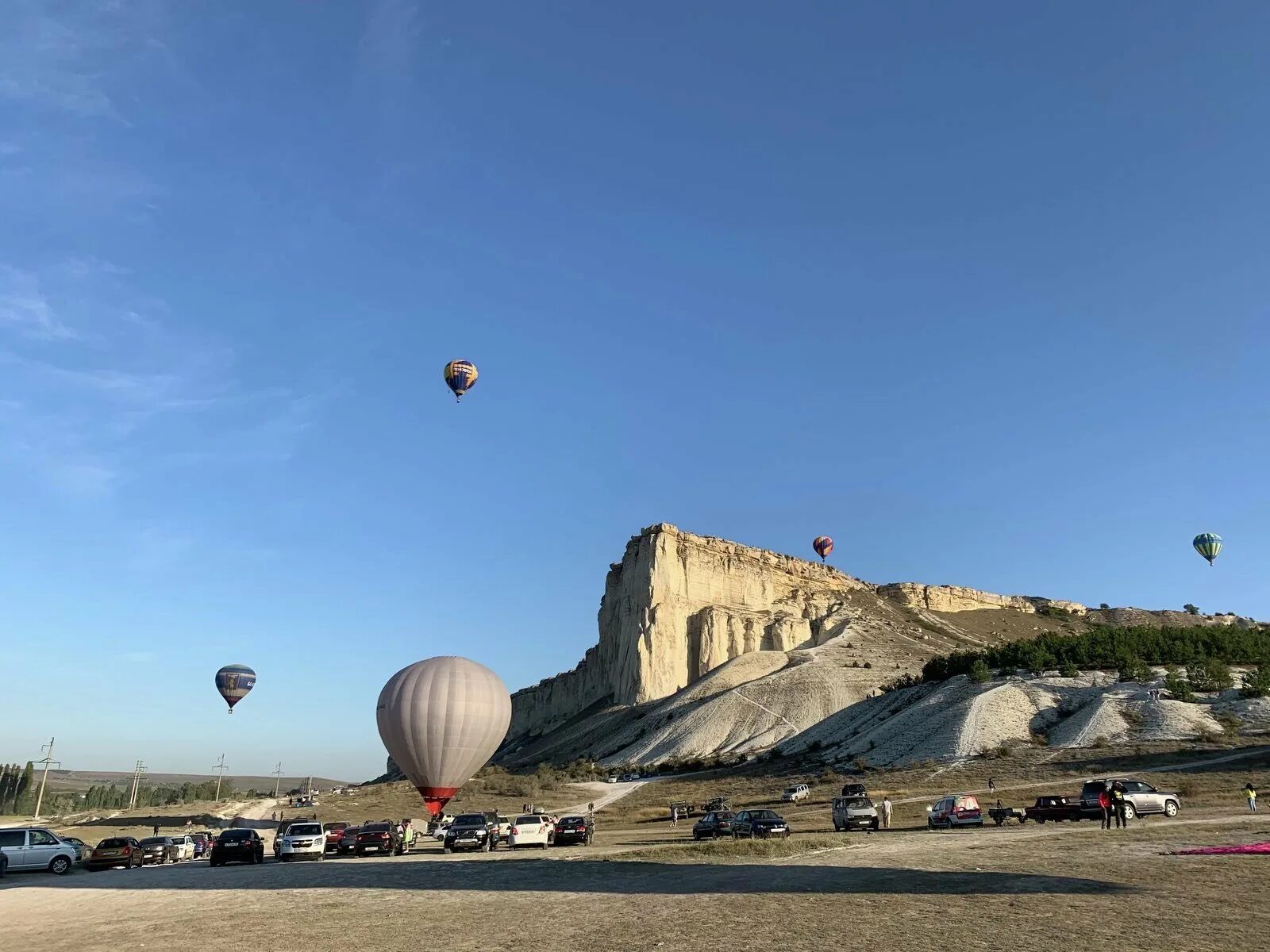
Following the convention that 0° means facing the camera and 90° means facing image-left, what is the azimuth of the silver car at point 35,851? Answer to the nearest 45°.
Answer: approximately 270°

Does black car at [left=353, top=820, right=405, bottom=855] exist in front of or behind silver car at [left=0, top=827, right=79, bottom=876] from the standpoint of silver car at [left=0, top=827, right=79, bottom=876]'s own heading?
in front

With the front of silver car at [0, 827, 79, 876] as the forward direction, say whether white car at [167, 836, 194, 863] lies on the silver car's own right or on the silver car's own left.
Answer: on the silver car's own left

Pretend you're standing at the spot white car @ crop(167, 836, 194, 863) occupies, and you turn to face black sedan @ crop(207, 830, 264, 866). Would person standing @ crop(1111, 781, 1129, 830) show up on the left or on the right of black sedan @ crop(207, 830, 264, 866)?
left

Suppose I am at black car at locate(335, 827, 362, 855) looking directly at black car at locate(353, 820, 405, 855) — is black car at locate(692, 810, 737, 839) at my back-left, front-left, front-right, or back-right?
front-left

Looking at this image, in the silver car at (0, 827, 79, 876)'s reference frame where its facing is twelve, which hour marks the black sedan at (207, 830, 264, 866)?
The black sedan is roughly at 12 o'clock from the silver car.

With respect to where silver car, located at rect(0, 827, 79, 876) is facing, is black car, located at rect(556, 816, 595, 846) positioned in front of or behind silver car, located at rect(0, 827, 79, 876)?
in front

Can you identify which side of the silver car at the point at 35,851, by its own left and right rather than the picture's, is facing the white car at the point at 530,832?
front

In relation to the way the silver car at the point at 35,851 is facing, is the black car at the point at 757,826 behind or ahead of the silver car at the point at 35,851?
ahead

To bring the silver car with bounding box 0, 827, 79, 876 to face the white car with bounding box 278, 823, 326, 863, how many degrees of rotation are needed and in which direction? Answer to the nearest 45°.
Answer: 0° — it already faces it
